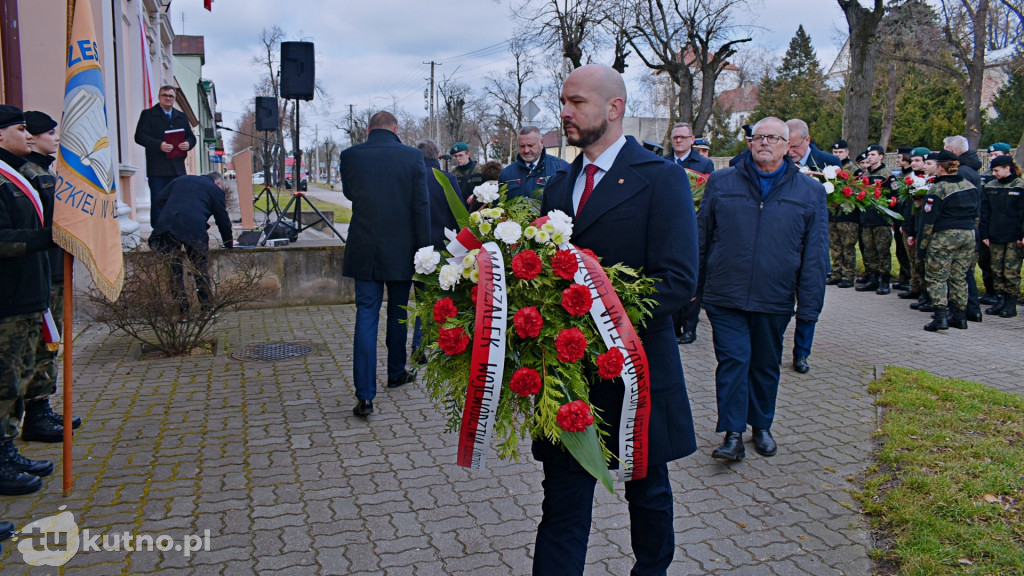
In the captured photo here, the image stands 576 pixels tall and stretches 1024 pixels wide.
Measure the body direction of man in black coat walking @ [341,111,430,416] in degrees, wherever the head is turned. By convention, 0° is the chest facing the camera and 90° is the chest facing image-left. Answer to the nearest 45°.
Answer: approximately 180°

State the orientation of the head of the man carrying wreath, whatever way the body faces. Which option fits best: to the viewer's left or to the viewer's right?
to the viewer's left

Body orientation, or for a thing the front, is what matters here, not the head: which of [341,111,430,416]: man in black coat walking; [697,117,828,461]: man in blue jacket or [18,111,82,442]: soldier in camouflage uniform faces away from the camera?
the man in black coat walking

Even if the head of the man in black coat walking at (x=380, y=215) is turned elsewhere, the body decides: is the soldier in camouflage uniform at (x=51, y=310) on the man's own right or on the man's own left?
on the man's own left

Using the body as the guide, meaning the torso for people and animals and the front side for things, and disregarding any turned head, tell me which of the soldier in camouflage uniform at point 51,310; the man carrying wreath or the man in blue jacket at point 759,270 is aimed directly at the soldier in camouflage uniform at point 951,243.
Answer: the soldier in camouflage uniform at point 51,310

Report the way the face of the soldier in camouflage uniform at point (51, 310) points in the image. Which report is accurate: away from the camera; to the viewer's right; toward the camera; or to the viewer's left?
to the viewer's right

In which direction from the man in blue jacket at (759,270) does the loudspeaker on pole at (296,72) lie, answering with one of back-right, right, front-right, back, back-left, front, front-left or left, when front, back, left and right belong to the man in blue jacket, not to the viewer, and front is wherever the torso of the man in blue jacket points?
back-right

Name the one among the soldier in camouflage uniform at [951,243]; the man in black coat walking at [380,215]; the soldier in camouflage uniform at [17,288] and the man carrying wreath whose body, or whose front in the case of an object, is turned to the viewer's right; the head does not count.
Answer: the soldier in camouflage uniform at [17,288]

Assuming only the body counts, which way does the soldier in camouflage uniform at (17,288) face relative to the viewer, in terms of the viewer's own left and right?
facing to the right of the viewer
